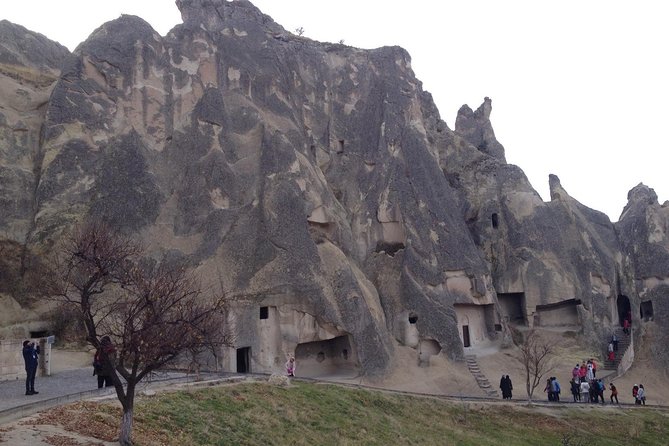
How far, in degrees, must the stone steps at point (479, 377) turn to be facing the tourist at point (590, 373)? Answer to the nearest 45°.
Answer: approximately 45° to its left

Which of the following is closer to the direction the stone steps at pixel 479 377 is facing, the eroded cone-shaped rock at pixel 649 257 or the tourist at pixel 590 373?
the tourist

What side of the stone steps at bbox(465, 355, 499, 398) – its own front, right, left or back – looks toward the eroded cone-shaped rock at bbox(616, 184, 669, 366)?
left

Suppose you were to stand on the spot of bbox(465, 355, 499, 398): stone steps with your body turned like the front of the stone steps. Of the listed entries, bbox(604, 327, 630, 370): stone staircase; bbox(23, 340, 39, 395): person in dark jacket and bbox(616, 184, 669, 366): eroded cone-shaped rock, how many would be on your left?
2

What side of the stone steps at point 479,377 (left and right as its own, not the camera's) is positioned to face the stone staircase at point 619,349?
left

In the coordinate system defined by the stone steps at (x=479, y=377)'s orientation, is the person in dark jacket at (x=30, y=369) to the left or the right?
on its right

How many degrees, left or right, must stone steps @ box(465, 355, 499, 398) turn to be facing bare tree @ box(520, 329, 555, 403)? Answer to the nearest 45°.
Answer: approximately 90° to its left

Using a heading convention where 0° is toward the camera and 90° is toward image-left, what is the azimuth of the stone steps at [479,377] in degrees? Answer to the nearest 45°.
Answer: approximately 315°
